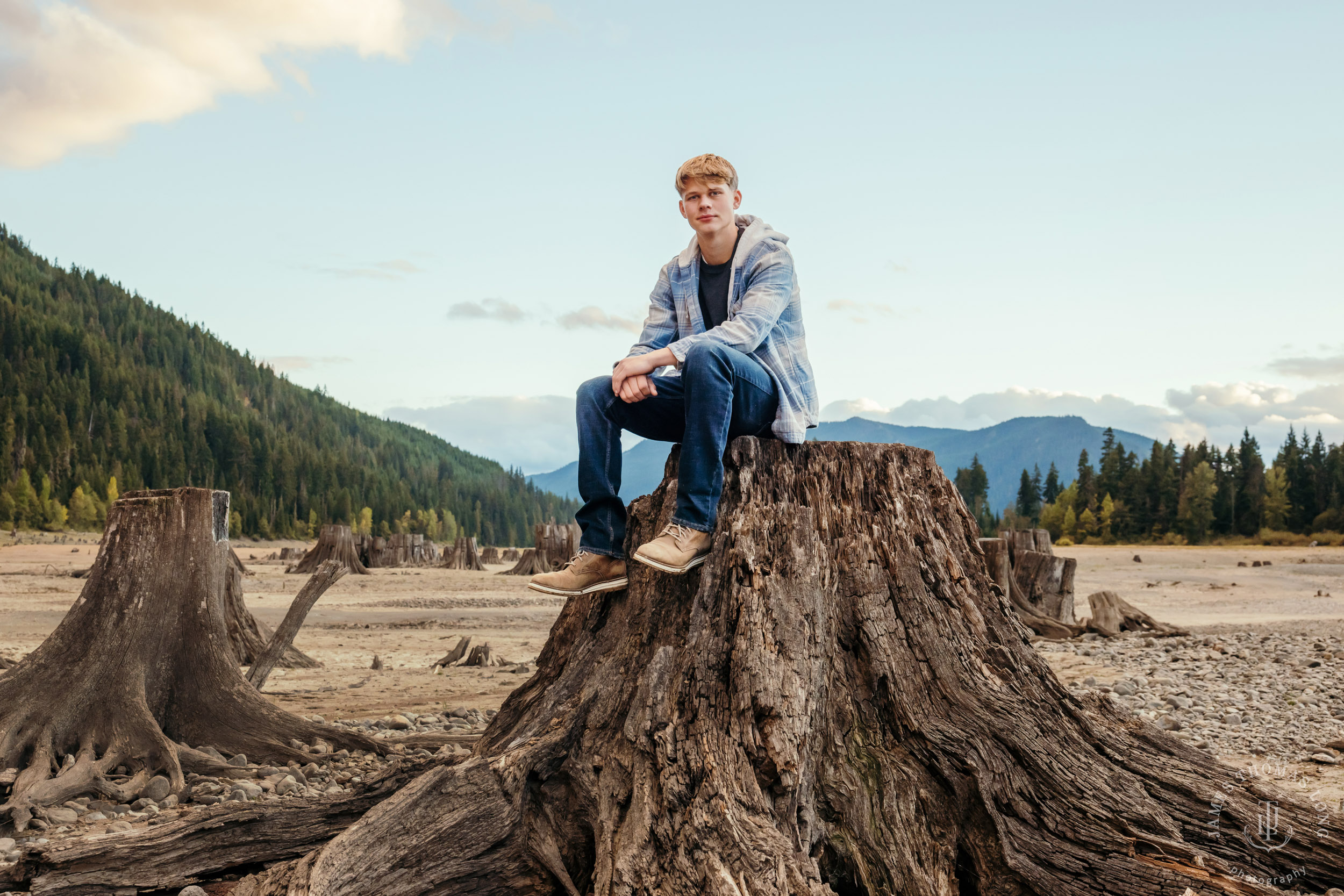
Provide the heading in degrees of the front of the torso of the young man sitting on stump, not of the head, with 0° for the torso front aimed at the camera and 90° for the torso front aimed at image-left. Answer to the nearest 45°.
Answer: approximately 45°

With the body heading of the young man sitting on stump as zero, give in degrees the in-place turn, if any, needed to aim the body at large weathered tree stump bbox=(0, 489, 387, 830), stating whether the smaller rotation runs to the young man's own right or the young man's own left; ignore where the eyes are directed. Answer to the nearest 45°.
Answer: approximately 90° to the young man's own right

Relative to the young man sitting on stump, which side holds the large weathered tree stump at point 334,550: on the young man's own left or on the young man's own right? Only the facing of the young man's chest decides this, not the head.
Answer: on the young man's own right
